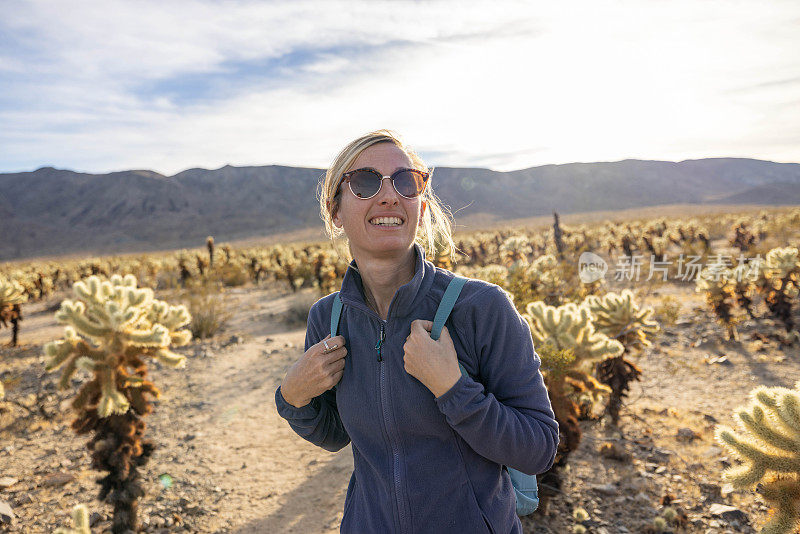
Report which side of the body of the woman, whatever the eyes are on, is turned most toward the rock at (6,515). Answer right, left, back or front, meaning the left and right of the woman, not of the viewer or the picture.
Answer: right

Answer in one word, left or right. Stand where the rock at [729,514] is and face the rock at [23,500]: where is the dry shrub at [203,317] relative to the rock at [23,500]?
right

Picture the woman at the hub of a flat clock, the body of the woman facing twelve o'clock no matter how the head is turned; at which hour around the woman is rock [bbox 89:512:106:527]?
The rock is roughly at 3 o'clock from the woman.

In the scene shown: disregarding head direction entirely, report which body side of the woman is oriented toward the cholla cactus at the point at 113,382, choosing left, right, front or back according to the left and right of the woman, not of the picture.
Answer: right

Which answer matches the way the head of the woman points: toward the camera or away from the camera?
toward the camera

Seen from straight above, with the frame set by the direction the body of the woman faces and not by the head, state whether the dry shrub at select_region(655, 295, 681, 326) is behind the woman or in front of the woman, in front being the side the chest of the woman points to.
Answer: behind

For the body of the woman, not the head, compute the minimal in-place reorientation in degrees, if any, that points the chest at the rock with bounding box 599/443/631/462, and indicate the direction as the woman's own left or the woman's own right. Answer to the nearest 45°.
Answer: approximately 180°

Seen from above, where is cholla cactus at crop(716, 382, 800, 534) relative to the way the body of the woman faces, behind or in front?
behind

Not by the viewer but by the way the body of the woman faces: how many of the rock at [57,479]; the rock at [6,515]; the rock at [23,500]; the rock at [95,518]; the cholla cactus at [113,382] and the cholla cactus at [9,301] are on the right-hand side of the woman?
6

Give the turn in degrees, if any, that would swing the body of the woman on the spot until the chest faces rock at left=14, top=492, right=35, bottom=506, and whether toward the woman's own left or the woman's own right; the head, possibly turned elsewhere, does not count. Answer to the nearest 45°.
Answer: approximately 90° to the woman's own right

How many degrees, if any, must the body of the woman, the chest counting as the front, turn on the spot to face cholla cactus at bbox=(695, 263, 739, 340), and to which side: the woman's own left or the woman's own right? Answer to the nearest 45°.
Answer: approximately 180°

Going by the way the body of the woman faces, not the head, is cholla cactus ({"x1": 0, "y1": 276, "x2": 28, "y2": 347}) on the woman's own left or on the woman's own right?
on the woman's own right

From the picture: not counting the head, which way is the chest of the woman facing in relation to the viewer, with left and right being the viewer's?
facing the viewer and to the left of the viewer
